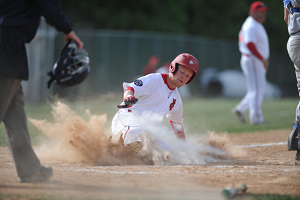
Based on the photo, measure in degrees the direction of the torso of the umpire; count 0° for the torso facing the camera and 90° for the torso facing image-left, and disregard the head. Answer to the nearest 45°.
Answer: approximately 270°

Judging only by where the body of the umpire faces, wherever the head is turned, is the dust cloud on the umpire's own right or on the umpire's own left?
on the umpire's own left

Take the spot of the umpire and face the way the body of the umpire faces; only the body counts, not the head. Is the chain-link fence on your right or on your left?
on your left
